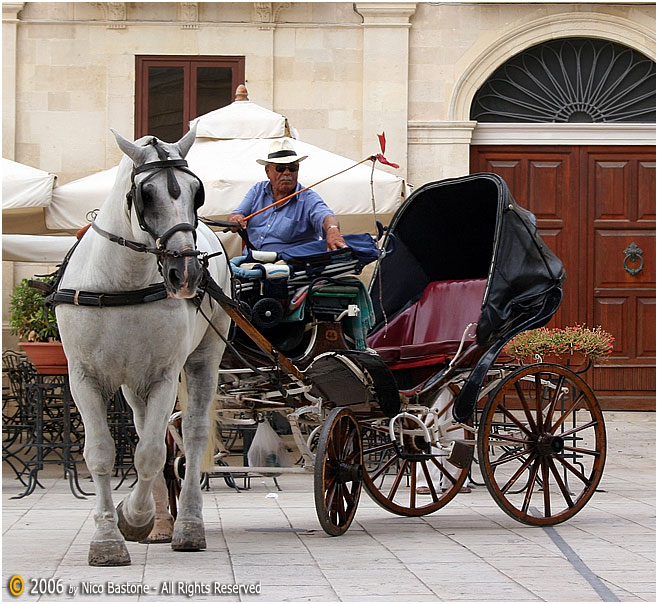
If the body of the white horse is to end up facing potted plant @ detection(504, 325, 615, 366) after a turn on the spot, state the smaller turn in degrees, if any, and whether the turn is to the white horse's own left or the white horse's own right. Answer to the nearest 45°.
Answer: approximately 135° to the white horse's own left

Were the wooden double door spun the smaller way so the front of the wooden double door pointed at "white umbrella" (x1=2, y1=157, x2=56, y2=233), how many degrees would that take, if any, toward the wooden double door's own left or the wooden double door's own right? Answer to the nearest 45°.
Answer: approximately 45° to the wooden double door's own right

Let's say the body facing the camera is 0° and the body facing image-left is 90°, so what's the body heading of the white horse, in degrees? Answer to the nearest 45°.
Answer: approximately 0°

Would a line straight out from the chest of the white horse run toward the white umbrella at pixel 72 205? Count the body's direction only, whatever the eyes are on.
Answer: no

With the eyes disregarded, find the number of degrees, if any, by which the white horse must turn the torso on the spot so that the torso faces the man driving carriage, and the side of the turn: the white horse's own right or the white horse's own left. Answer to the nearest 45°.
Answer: approximately 135° to the white horse's own left

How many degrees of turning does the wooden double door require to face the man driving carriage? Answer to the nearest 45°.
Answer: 0° — it already faces them

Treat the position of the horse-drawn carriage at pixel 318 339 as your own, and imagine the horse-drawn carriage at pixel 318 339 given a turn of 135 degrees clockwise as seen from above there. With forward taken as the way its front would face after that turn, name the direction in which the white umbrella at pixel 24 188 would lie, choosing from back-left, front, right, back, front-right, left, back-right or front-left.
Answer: front-left

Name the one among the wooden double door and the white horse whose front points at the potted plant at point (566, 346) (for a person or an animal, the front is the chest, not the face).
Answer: the wooden double door

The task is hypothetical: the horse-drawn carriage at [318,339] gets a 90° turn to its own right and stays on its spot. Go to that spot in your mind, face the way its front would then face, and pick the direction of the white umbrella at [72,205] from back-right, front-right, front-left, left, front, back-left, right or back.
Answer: front

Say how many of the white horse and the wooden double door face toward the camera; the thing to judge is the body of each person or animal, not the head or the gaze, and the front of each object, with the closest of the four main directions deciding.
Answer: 2

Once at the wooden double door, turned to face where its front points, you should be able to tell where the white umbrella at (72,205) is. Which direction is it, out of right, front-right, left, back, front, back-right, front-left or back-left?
front-right

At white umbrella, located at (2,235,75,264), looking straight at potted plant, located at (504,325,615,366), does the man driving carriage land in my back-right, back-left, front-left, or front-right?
front-right

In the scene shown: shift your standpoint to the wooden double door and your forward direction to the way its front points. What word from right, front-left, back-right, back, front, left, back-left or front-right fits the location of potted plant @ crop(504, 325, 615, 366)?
front

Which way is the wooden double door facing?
toward the camera

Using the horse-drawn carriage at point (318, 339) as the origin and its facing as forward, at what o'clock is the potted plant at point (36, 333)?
The potted plant is roughly at 3 o'clock from the horse-drawn carriage.
